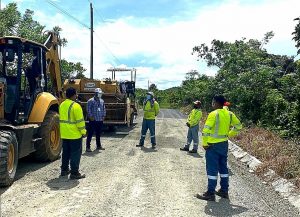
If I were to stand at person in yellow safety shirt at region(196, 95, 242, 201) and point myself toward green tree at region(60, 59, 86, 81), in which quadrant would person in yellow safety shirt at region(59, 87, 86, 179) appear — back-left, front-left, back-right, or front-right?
front-left

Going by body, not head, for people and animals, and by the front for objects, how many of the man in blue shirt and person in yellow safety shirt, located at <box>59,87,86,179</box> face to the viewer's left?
0

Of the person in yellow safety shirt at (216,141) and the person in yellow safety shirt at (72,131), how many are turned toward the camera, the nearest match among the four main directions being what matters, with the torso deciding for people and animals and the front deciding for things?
0

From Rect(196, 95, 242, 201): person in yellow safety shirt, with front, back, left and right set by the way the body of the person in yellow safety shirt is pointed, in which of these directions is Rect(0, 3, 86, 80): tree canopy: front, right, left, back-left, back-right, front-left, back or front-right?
front

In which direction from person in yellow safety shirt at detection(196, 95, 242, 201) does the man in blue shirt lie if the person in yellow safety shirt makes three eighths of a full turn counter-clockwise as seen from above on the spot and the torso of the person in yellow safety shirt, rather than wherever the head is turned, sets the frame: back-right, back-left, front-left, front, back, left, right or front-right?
back-right

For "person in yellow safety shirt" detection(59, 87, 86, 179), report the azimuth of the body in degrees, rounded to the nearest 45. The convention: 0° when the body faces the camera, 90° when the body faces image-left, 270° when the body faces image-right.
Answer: approximately 225°

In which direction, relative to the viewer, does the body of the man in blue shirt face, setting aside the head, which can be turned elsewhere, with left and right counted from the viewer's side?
facing the viewer and to the right of the viewer

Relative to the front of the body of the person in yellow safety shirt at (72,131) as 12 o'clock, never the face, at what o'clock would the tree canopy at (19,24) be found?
The tree canopy is roughly at 10 o'clock from the person in yellow safety shirt.

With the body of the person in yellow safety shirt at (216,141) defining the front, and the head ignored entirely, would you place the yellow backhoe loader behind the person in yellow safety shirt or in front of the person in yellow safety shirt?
in front

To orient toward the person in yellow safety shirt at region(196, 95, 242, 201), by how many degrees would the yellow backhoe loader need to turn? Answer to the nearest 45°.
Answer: approximately 90° to its left

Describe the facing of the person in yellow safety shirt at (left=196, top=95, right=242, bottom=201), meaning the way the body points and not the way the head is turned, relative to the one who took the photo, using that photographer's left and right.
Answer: facing away from the viewer and to the left of the viewer
